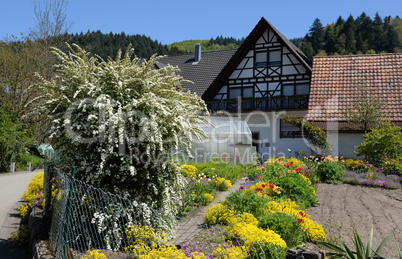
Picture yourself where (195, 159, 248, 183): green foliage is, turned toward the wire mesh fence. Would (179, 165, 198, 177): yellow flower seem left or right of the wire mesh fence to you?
right

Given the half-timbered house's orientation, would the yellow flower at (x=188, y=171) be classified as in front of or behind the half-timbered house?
in front

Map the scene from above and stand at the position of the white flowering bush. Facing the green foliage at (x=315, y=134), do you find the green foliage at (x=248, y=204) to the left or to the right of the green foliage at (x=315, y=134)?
right

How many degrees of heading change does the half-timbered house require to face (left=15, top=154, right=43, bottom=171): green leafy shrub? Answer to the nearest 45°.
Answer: approximately 90° to its right

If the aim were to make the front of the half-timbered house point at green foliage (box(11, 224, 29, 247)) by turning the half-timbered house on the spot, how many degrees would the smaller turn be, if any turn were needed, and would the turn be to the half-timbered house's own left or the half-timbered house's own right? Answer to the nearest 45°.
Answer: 0° — it already faces it

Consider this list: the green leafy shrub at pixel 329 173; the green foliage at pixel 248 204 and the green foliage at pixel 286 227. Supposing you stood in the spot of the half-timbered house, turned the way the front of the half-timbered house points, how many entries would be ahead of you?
3

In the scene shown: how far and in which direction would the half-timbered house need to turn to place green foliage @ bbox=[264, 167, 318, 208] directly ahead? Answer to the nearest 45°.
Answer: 0° — it already faces it

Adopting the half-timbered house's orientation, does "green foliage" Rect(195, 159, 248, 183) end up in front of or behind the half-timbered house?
in front

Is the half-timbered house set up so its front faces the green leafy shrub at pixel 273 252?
yes

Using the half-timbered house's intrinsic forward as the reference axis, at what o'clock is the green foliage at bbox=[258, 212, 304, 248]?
The green foliage is roughly at 12 o'clock from the half-timbered house.
